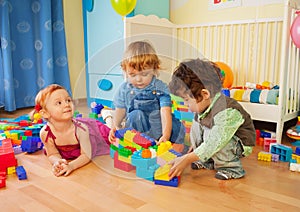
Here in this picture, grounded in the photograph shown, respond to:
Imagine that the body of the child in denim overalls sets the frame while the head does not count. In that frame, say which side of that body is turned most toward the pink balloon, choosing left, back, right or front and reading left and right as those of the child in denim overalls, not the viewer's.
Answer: left

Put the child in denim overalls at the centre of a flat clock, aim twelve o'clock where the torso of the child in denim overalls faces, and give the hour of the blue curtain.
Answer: The blue curtain is roughly at 5 o'clock from the child in denim overalls.

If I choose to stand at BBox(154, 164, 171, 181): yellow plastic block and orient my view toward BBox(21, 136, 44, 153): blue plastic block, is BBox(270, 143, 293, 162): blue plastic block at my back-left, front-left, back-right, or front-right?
back-right

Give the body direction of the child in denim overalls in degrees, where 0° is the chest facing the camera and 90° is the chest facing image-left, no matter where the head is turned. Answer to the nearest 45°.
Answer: approximately 0°
